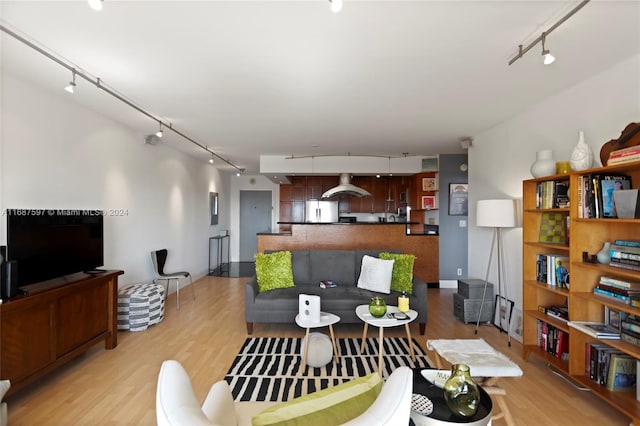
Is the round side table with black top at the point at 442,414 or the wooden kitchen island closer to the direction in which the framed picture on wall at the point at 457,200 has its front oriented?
the round side table with black top

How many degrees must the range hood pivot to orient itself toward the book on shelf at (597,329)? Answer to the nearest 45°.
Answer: approximately 45° to its left

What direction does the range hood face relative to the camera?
toward the camera

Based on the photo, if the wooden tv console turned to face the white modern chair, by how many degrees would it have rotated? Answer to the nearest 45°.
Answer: approximately 45° to its right

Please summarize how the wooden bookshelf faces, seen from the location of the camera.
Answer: facing the viewer and to the left of the viewer

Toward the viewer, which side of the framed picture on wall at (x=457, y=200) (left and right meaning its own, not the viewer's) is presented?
front

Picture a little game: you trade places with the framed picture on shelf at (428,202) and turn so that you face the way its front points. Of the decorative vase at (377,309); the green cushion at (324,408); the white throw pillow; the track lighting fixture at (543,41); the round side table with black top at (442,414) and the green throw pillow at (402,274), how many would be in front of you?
6

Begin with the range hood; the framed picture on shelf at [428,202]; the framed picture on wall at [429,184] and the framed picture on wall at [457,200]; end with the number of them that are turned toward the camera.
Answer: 4

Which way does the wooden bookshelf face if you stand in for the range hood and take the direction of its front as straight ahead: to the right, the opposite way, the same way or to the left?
to the right

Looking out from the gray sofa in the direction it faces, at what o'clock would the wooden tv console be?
The wooden tv console is roughly at 2 o'clock from the gray sofa.

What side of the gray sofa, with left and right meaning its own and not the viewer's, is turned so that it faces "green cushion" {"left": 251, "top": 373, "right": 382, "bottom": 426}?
front

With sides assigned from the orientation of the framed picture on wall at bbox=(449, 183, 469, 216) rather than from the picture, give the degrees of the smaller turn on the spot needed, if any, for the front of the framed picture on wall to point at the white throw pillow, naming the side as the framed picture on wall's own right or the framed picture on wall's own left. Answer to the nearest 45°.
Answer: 0° — it already faces it

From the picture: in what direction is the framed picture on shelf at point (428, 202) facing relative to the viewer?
toward the camera

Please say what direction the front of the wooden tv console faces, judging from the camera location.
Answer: facing the viewer and to the right of the viewer

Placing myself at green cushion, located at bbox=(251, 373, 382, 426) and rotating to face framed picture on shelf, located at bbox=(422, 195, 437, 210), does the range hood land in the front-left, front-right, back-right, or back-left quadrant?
front-left

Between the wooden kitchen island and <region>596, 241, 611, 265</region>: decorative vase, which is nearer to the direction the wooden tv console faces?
the decorative vase
